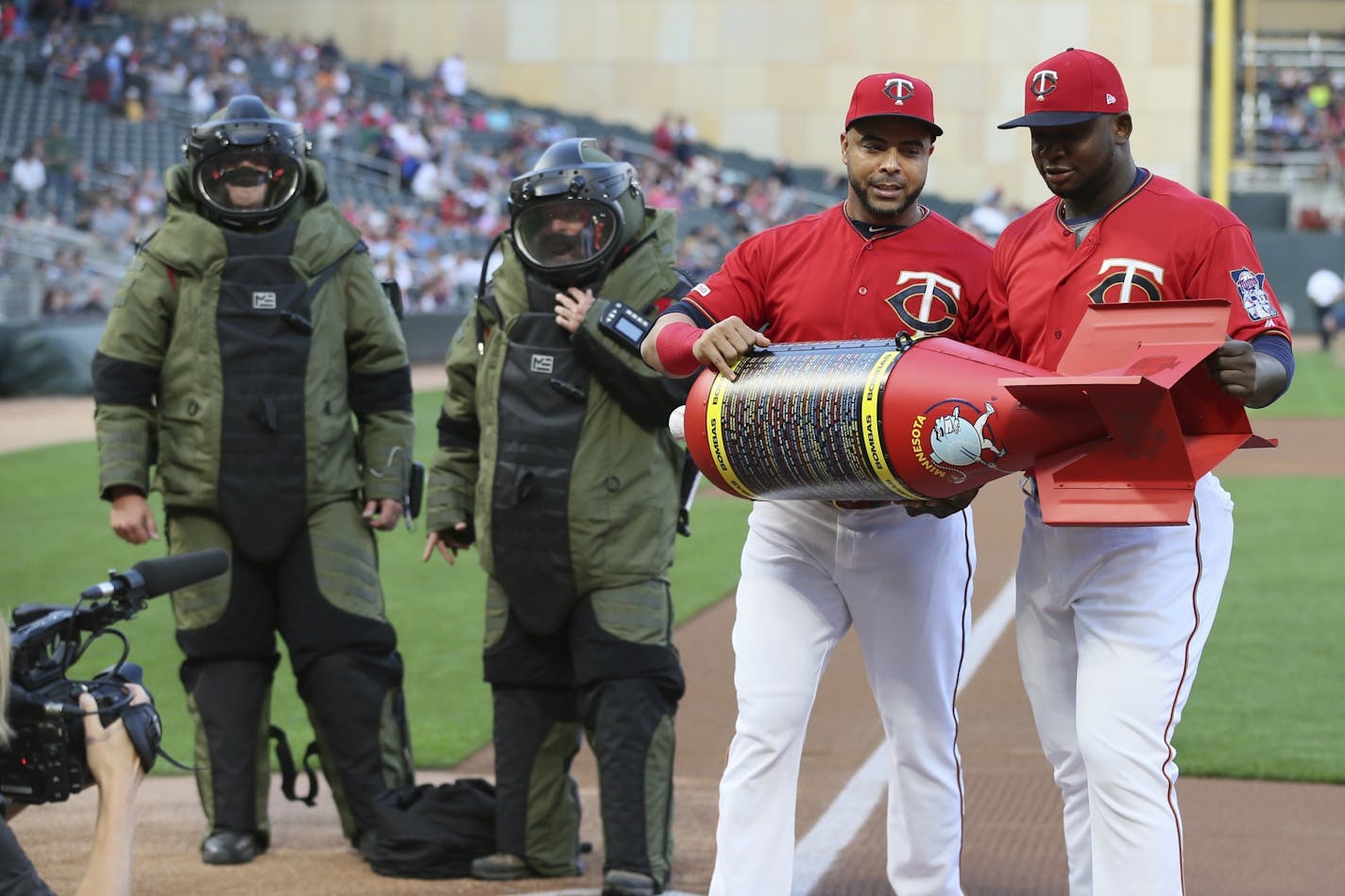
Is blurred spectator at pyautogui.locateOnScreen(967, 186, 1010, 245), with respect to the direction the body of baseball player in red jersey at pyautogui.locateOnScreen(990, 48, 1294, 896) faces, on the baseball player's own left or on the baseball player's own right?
on the baseball player's own right

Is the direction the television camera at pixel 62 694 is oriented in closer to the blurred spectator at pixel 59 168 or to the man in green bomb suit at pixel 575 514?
the man in green bomb suit

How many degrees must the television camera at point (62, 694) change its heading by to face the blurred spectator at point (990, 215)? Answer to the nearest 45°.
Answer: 0° — it already faces them

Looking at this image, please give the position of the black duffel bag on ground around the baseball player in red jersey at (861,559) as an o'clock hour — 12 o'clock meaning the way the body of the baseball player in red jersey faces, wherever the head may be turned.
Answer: The black duffel bag on ground is roughly at 4 o'clock from the baseball player in red jersey.

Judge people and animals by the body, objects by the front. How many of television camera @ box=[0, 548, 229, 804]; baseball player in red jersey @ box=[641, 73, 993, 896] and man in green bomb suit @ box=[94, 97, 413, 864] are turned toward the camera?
2

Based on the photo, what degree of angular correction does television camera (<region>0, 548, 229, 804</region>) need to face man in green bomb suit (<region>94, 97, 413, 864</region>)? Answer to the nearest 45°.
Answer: approximately 45° to its left

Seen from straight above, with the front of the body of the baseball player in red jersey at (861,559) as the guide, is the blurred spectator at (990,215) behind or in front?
behind

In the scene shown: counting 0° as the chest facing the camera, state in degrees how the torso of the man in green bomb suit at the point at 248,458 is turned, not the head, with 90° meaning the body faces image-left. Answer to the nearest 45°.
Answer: approximately 0°

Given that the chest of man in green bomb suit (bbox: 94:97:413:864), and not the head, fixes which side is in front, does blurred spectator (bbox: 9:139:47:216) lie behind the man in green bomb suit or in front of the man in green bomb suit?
behind

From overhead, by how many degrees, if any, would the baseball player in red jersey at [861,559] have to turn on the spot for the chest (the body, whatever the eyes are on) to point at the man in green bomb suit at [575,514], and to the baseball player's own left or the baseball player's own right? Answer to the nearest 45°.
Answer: approximately 135° to the baseball player's own right

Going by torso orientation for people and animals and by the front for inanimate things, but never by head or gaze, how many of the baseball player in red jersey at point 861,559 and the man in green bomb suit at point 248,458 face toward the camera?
2

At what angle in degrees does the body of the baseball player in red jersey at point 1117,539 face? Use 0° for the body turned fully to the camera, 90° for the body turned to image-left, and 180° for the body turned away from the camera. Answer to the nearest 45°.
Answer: approximately 45°

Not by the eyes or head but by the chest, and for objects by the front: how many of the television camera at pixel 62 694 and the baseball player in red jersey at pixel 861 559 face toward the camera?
1

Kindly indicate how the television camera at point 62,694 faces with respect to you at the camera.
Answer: facing away from the viewer and to the right of the viewer
